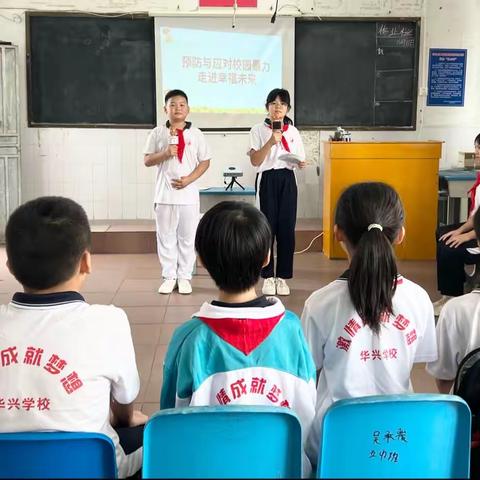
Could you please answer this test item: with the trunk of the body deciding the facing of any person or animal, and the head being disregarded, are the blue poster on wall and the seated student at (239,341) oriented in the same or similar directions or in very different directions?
very different directions

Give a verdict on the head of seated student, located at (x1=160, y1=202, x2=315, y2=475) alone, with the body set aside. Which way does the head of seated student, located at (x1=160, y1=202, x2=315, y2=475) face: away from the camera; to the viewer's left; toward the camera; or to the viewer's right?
away from the camera

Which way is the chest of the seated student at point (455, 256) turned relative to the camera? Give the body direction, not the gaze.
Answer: to the viewer's left

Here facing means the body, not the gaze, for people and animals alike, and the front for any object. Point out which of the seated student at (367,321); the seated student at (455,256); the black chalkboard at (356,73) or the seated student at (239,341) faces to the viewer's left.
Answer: the seated student at (455,256)

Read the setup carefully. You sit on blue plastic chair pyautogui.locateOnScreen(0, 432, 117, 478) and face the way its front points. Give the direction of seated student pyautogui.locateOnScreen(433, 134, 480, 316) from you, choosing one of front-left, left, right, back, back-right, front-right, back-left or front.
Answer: front-right

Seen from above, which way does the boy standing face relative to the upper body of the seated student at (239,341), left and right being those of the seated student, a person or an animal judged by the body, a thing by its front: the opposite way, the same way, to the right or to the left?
the opposite way

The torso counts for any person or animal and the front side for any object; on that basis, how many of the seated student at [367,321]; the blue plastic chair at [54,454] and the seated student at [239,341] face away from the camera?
3

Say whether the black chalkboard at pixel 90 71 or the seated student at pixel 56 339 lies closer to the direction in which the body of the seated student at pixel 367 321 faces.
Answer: the black chalkboard

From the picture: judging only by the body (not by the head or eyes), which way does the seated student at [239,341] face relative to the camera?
away from the camera

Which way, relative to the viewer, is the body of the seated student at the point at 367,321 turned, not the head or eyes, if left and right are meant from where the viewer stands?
facing away from the viewer

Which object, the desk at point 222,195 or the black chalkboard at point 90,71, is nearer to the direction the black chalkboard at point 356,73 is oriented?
the desk

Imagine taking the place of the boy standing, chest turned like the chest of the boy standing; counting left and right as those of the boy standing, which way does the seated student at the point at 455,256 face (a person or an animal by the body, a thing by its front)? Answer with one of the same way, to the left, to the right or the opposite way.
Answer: to the right

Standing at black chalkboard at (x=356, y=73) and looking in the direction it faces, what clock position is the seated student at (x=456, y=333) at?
The seated student is roughly at 12 o'clock from the black chalkboard.

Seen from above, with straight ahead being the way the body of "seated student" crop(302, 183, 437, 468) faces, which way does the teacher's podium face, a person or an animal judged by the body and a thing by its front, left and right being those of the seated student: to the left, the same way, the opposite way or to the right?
the opposite way
